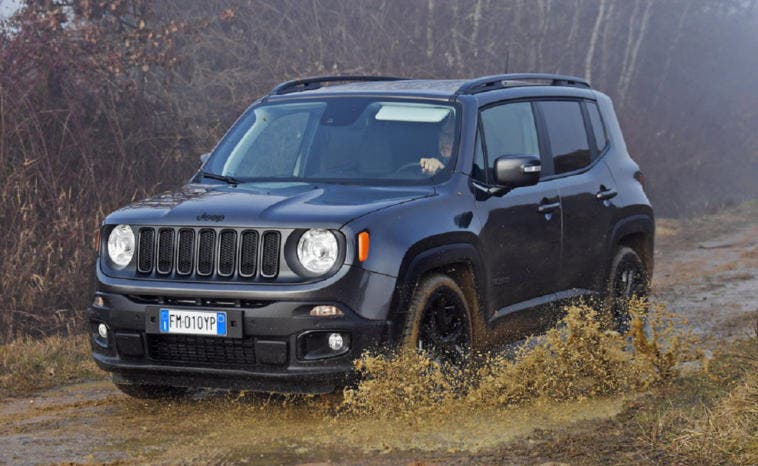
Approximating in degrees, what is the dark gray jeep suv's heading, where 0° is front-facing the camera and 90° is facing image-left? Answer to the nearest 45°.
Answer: approximately 45°
